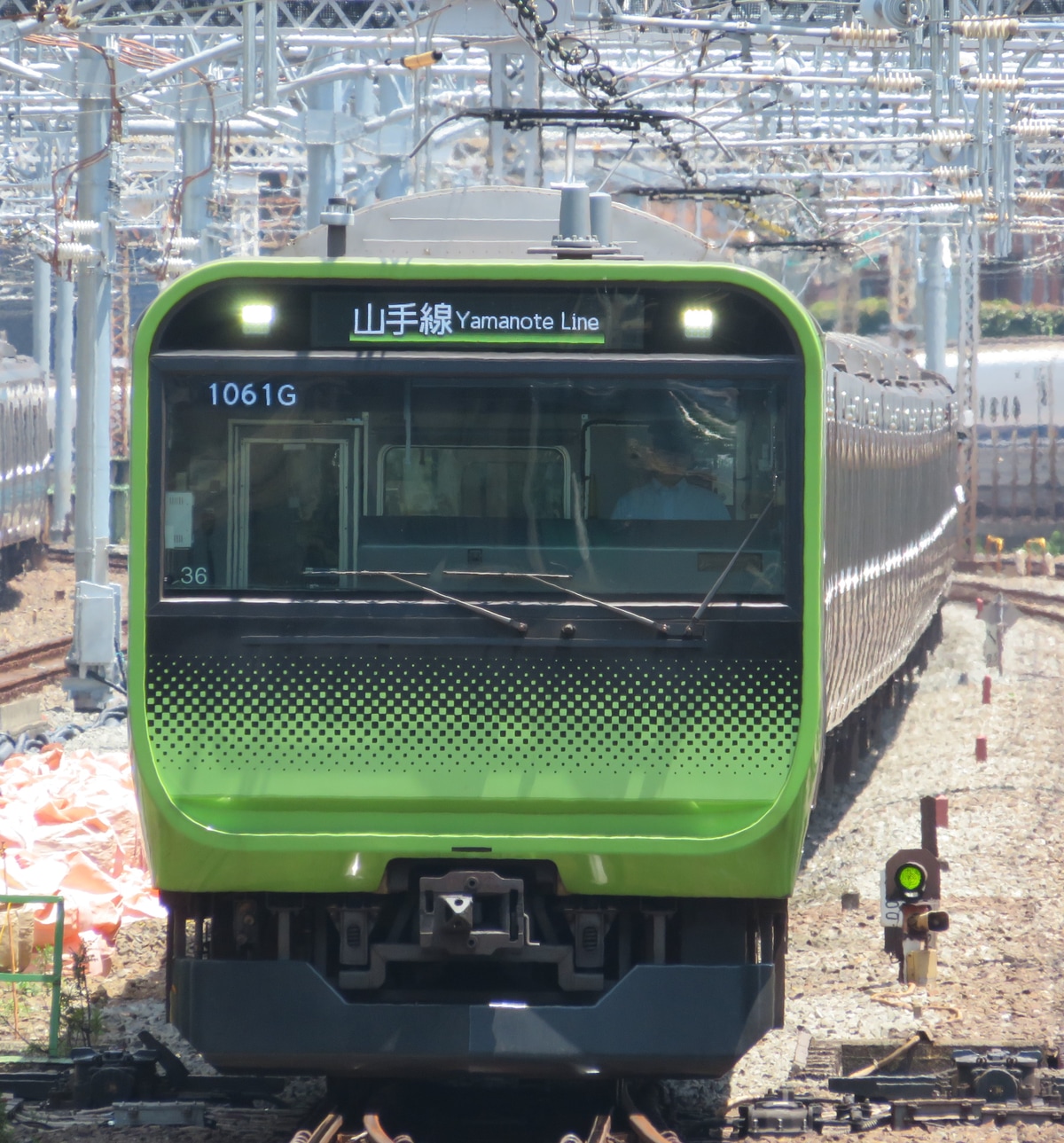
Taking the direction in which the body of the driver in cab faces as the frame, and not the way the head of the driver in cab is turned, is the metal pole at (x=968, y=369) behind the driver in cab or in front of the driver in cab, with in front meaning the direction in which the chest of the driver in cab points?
behind

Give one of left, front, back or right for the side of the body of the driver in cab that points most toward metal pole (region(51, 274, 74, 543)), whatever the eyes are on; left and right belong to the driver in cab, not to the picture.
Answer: back

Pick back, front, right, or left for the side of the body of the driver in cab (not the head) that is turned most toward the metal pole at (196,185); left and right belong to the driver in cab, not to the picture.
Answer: back

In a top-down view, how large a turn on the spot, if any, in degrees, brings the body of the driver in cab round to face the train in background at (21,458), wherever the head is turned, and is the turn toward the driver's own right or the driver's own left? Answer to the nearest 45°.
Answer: approximately 135° to the driver's own right

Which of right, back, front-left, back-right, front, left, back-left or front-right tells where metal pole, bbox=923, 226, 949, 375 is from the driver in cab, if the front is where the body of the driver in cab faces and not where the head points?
back

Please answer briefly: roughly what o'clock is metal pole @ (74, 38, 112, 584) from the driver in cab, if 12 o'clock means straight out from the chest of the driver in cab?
The metal pole is roughly at 5 o'clock from the driver in cab.

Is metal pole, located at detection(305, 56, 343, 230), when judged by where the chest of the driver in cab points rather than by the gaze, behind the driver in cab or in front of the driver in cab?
behind

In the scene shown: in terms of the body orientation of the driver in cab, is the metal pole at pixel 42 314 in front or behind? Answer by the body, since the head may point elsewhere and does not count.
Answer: behind

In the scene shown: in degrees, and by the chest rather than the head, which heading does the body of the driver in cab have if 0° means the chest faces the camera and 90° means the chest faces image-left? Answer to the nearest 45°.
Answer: approximately 0°

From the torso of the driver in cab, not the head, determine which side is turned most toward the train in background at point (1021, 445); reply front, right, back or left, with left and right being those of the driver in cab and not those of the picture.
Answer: back
